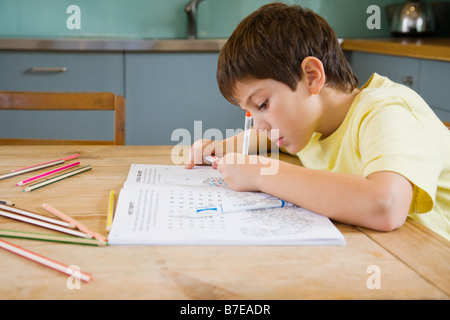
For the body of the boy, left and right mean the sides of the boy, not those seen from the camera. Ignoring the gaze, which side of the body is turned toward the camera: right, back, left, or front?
left

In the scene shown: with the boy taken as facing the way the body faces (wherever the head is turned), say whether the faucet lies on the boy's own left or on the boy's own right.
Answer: on the boy's own right
